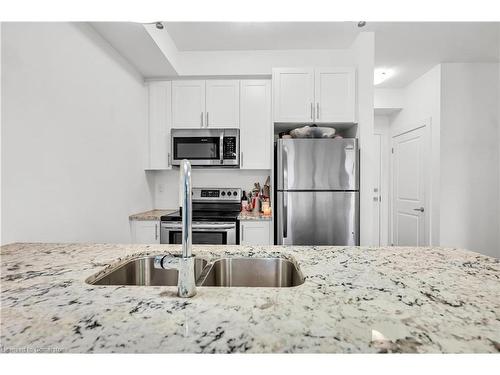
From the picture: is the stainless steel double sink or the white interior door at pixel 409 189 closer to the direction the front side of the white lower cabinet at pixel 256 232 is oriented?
the stainless steel double sink

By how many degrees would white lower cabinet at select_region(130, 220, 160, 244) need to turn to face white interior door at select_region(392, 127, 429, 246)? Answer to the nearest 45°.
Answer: approximately 90° to its left

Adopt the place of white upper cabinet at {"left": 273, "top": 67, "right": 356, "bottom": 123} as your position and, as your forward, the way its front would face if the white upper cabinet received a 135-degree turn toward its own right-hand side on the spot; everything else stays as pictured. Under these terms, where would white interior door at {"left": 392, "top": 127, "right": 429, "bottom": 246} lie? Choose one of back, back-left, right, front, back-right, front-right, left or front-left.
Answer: right

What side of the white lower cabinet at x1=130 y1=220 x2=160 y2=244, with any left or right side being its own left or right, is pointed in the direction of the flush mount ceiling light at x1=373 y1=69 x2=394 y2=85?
left
